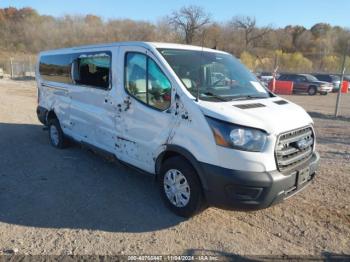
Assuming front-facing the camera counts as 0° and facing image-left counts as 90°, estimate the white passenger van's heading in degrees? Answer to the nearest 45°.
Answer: approximately 315°

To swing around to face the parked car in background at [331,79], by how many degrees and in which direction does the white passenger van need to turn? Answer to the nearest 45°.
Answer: approximately 90° to its left

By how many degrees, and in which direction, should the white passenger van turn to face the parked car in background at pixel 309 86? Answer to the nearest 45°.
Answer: approximately 90° to its left
